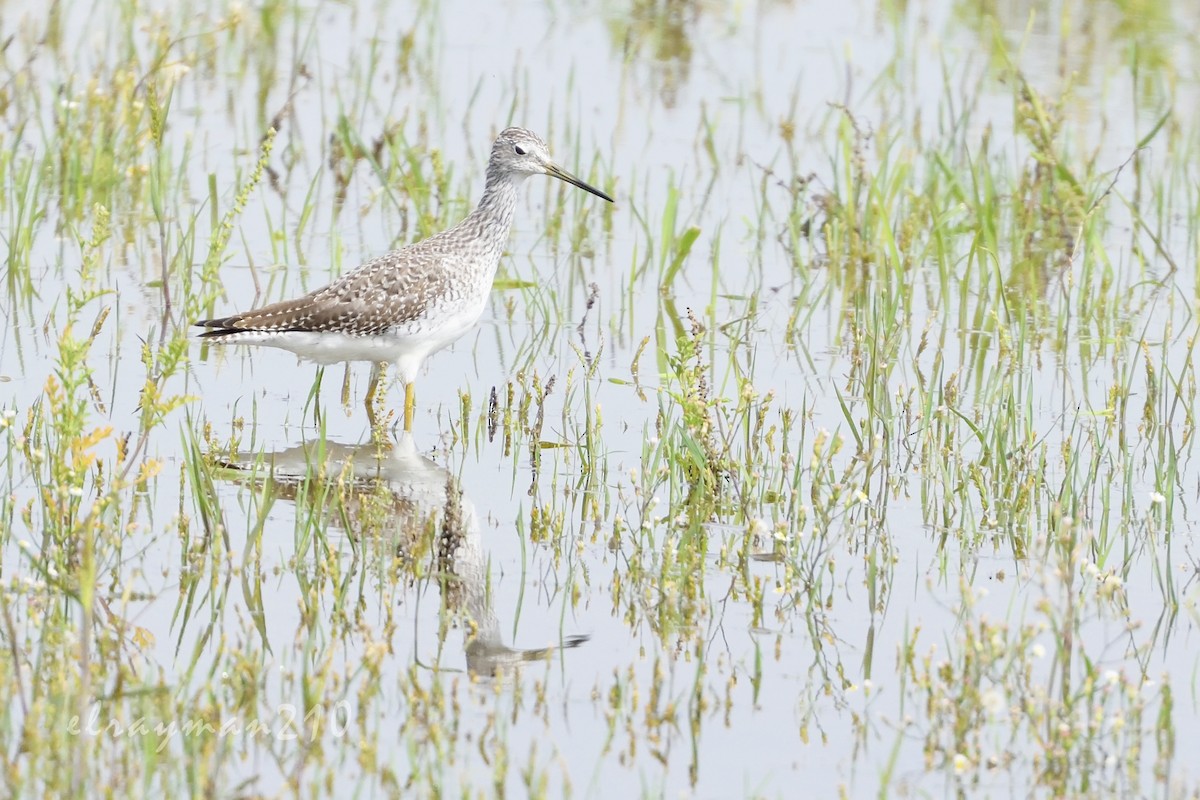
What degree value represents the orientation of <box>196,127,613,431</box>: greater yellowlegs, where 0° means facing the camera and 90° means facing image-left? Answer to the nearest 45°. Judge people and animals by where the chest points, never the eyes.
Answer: approximately 270°
